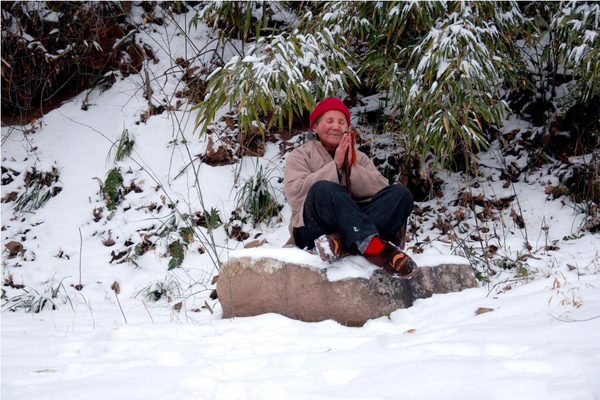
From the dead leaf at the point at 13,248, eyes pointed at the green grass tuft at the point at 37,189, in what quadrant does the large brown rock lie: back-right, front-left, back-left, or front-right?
back-right

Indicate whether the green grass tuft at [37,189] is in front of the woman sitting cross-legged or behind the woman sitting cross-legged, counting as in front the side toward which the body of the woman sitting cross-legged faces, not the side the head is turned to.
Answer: behind

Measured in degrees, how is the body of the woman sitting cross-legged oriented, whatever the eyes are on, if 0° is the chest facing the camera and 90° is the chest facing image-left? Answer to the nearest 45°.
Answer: approximately 315°

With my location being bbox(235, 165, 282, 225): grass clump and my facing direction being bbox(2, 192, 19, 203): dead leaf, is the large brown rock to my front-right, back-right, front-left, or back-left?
back-left

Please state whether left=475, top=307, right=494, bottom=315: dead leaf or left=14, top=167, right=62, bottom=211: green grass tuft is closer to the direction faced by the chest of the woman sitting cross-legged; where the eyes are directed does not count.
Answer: the dead leaf
